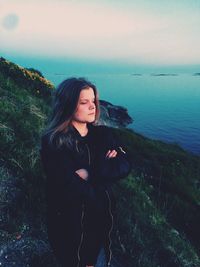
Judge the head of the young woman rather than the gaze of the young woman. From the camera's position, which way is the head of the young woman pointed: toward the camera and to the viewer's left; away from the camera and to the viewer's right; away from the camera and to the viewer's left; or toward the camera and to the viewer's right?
toward the camera and to the viewer's right

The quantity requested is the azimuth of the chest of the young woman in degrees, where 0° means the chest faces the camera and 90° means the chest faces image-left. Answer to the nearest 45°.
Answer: approximately 315°
